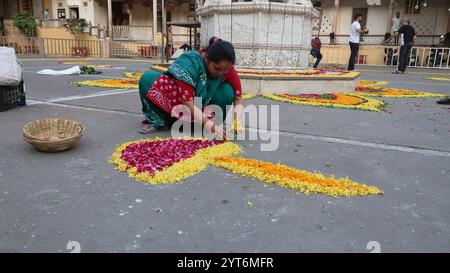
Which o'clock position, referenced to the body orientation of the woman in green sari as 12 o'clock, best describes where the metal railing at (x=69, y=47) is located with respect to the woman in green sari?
The metal railing is roughly at 7 o'clock from the woman in green sari.

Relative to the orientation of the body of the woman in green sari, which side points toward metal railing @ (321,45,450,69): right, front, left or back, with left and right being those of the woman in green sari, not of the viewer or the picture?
left

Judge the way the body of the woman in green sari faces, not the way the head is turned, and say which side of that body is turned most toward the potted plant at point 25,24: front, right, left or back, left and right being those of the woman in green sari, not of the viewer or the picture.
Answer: back

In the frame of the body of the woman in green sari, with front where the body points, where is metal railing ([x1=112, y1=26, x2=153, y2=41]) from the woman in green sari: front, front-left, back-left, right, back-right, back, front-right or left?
back-left

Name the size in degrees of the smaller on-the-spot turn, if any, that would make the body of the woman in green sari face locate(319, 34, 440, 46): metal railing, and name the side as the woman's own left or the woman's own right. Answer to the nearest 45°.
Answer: approximately 90° to the woman's own left

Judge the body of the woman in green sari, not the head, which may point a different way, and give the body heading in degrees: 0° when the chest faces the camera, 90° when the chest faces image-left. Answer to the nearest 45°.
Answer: approximately 315°

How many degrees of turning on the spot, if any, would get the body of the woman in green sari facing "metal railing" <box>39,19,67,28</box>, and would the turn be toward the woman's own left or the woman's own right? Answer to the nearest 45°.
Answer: approximately 135° to the woman's own left

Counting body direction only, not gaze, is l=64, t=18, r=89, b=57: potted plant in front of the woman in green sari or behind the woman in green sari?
behind

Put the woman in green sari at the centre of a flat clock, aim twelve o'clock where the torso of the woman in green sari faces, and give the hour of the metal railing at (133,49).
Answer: The metal railing is roughly at 7 o'clock from the woman in green sari.

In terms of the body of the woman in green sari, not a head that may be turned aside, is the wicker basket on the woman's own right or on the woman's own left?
on the woman's own right
